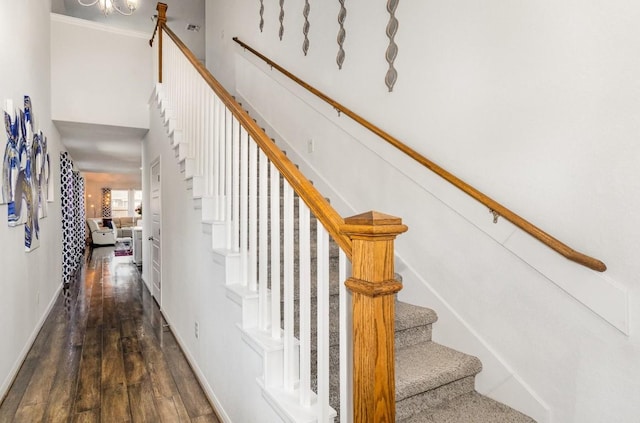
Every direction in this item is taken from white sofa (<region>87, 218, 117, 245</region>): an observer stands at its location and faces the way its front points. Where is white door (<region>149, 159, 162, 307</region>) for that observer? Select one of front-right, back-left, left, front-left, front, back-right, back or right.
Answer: right

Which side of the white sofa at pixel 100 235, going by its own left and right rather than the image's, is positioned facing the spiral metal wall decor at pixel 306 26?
right

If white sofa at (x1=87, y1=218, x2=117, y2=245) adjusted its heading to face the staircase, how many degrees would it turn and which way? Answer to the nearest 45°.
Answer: approximately 90° to its right

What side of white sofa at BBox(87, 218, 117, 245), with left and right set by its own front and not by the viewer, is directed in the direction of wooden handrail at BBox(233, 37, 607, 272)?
right

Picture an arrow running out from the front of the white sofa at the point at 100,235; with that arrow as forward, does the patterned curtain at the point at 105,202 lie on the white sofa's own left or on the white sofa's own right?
on the white sofa's own left

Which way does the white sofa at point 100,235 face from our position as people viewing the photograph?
facing to the right of the viewer

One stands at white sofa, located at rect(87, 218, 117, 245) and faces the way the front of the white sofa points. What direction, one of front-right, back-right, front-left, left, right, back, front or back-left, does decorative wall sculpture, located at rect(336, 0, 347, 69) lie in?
right
